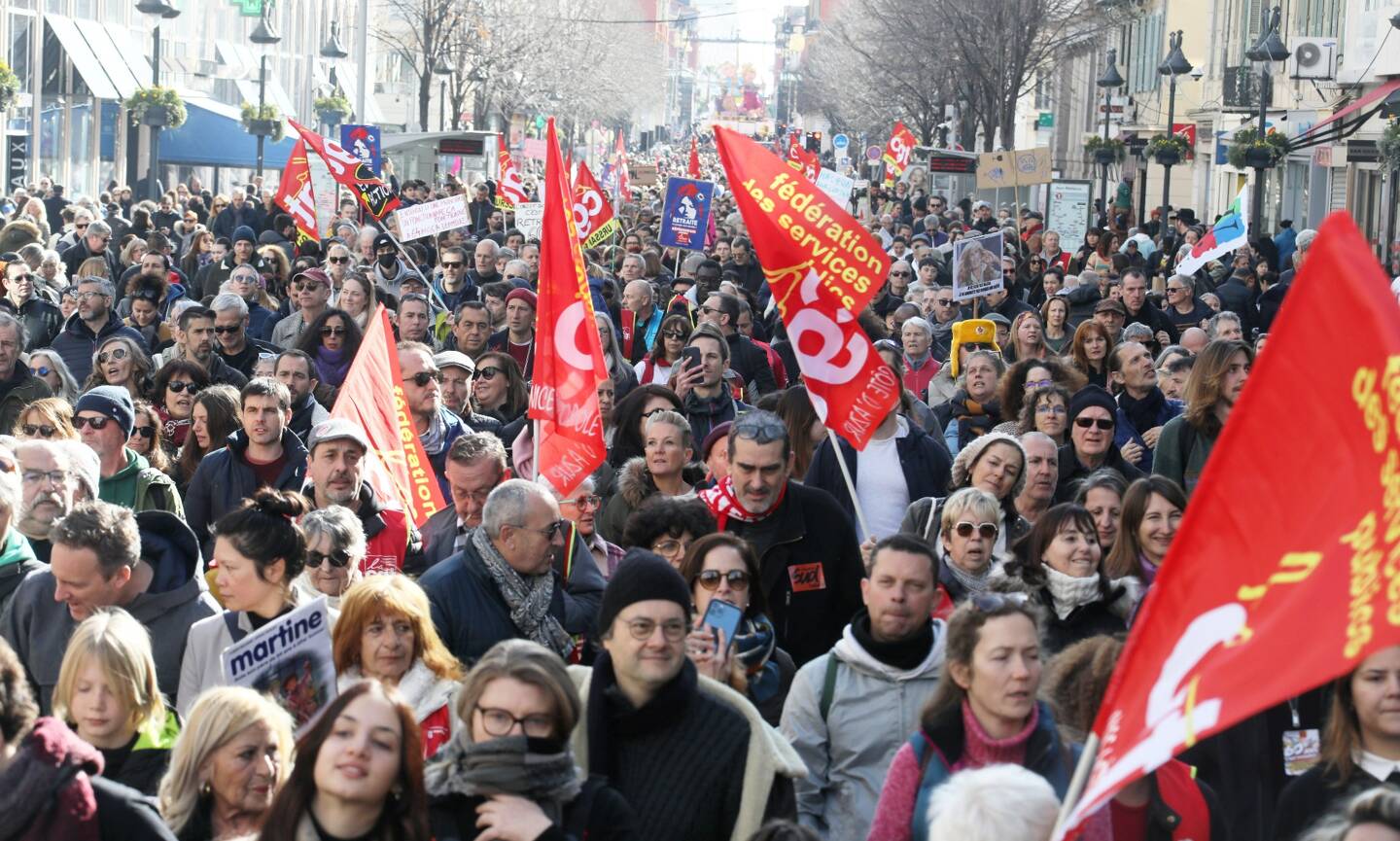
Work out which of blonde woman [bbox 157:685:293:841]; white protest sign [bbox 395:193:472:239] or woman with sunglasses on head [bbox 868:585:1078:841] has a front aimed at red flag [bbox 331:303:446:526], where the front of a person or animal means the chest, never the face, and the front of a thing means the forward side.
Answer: the white protest sign

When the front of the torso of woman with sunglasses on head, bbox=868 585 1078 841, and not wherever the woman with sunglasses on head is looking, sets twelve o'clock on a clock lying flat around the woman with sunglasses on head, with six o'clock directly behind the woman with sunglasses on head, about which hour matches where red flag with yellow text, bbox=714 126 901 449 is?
The red flag with yellow text is roughly at 7 o'clock from the woman with sunglasses on head.

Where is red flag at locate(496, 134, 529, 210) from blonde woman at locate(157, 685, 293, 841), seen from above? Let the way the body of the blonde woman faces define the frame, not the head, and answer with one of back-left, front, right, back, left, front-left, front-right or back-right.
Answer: back-left

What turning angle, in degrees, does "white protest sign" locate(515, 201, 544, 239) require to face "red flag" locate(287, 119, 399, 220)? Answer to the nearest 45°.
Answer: approximately 45° to its right

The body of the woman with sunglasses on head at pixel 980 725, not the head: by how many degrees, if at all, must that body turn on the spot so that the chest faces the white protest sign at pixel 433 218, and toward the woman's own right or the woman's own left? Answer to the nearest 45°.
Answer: approximately 135° to the woman's own left

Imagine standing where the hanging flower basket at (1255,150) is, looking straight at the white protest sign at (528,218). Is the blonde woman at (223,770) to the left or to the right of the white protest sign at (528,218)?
left

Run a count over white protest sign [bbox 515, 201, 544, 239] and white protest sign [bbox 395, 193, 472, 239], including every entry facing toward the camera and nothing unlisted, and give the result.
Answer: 2

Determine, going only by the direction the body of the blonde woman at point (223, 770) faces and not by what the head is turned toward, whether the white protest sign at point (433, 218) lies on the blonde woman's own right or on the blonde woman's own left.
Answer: on the blonde woman's own left

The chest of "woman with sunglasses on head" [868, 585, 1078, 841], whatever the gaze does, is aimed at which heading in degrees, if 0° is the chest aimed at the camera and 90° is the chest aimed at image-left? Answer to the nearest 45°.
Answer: approximately 315°

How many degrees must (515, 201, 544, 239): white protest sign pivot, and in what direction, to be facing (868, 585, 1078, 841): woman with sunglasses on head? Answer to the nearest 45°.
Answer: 0° — it already faces them

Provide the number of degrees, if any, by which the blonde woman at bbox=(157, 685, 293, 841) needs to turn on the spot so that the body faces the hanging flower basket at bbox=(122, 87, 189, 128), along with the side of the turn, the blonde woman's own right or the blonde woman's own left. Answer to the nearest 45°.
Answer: approximately 135° to the blonde woman's own left
